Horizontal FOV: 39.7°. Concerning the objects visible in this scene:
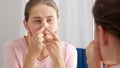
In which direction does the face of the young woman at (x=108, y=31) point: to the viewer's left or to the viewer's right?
to the viewer's left

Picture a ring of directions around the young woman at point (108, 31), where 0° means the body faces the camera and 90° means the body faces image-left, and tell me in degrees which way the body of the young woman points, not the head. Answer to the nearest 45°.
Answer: approximately 135°
